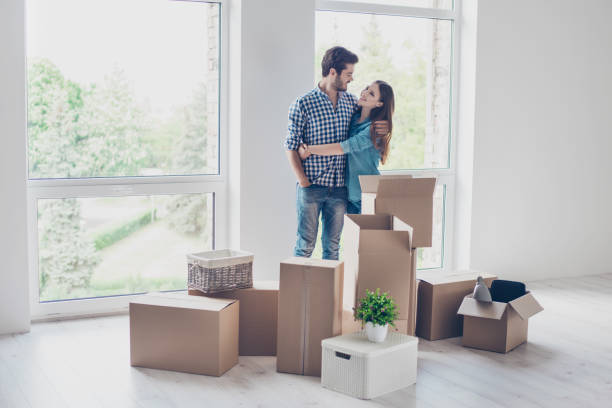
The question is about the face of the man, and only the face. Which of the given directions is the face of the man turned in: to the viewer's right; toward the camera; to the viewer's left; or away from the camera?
to the viewer's right

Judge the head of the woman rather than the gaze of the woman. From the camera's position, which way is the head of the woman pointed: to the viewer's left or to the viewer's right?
to the viewer's left

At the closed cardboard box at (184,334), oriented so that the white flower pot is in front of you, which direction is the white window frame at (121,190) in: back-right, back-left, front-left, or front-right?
back-left

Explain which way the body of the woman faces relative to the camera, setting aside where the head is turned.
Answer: to the viewer's left

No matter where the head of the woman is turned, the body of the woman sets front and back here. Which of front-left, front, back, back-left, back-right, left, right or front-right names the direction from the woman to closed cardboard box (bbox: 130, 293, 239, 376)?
front-left

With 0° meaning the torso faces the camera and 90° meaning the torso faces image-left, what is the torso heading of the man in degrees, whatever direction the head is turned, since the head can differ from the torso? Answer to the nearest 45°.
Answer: approximately 315°

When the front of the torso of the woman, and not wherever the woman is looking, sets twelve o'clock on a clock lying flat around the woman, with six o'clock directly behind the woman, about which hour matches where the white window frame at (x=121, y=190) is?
The white window frame is roughly at 12 o'clock from the woman.

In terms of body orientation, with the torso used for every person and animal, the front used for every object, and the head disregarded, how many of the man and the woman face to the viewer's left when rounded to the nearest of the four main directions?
1
